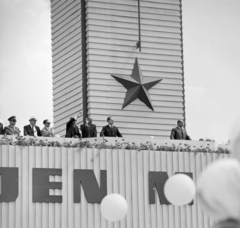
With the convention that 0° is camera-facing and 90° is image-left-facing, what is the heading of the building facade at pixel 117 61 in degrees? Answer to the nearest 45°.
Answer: approximately 0°

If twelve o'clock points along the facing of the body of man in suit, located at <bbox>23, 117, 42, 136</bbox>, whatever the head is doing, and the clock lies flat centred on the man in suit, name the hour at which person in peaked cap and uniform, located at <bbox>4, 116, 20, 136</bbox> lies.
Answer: The person in peaked cap and uniform is roughly at 4 o'clock from the man in suit.

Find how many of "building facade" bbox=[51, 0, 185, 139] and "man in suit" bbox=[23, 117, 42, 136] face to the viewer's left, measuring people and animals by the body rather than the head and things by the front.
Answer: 0

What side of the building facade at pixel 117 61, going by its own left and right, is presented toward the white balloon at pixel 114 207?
front

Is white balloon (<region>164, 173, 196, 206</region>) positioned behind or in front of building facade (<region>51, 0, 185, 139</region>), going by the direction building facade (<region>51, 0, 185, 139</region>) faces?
in front

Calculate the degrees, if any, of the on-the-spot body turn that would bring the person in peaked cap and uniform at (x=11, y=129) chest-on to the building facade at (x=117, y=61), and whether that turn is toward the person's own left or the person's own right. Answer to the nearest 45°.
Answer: approximately 90° to the person's own left

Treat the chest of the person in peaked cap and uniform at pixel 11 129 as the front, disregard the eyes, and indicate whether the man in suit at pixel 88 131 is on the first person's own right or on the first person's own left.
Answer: on the first person's own left

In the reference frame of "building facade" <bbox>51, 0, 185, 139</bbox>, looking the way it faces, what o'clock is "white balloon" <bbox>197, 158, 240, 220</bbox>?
The white balloon is roughly at 12 o'clock from the building facade.

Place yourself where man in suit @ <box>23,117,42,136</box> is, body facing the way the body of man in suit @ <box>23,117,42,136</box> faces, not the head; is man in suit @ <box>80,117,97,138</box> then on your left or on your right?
on your left

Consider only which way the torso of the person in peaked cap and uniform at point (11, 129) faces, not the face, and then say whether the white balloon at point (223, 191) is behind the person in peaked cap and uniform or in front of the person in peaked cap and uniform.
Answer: in front

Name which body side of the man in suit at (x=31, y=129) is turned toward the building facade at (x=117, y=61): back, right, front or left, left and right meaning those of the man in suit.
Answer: left

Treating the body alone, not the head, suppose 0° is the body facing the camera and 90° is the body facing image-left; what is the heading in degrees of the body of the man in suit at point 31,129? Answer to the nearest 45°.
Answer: approximately 315°
